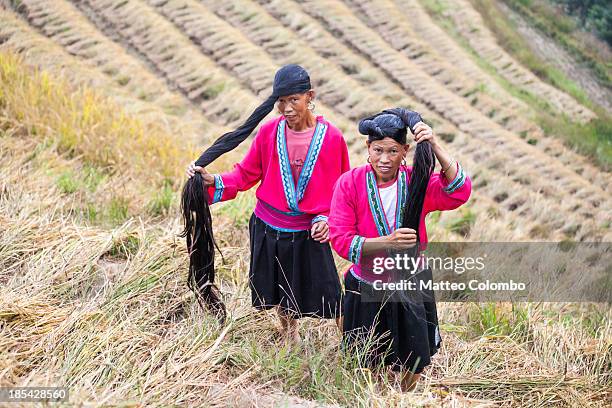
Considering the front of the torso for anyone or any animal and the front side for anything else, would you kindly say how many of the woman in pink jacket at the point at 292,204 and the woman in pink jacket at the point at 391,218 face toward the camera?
2

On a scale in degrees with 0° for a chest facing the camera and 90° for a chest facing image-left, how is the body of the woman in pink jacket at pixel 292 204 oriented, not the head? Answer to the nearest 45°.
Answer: approximately 0°

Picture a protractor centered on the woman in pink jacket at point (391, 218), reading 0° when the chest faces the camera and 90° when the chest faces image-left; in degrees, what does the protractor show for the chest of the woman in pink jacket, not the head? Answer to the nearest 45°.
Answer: approximately 0°
